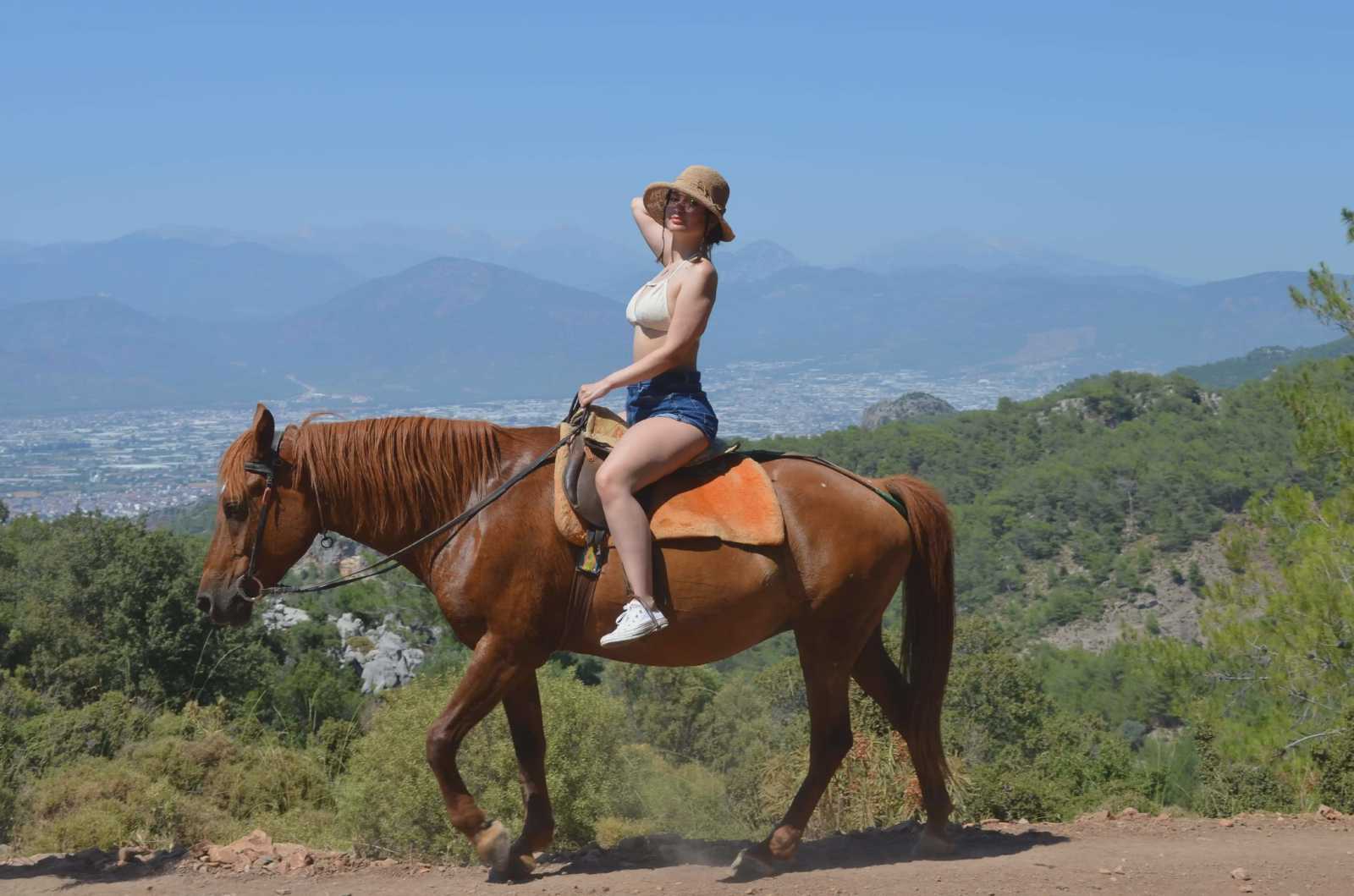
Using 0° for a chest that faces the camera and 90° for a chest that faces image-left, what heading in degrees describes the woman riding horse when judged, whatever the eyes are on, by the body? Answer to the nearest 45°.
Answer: approximately 90°

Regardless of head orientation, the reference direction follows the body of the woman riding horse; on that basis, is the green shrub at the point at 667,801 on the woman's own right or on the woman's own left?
on the woman's own right

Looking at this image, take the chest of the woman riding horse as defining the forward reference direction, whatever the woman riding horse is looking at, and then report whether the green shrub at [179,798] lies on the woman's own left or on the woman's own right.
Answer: on the woman's own right

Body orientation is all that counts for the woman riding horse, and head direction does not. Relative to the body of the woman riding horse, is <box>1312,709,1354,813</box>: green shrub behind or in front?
behind

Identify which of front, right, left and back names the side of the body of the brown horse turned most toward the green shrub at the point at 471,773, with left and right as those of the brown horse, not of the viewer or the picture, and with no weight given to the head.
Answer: right

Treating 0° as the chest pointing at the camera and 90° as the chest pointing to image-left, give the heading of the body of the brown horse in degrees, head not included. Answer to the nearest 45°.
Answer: approximately 90°
